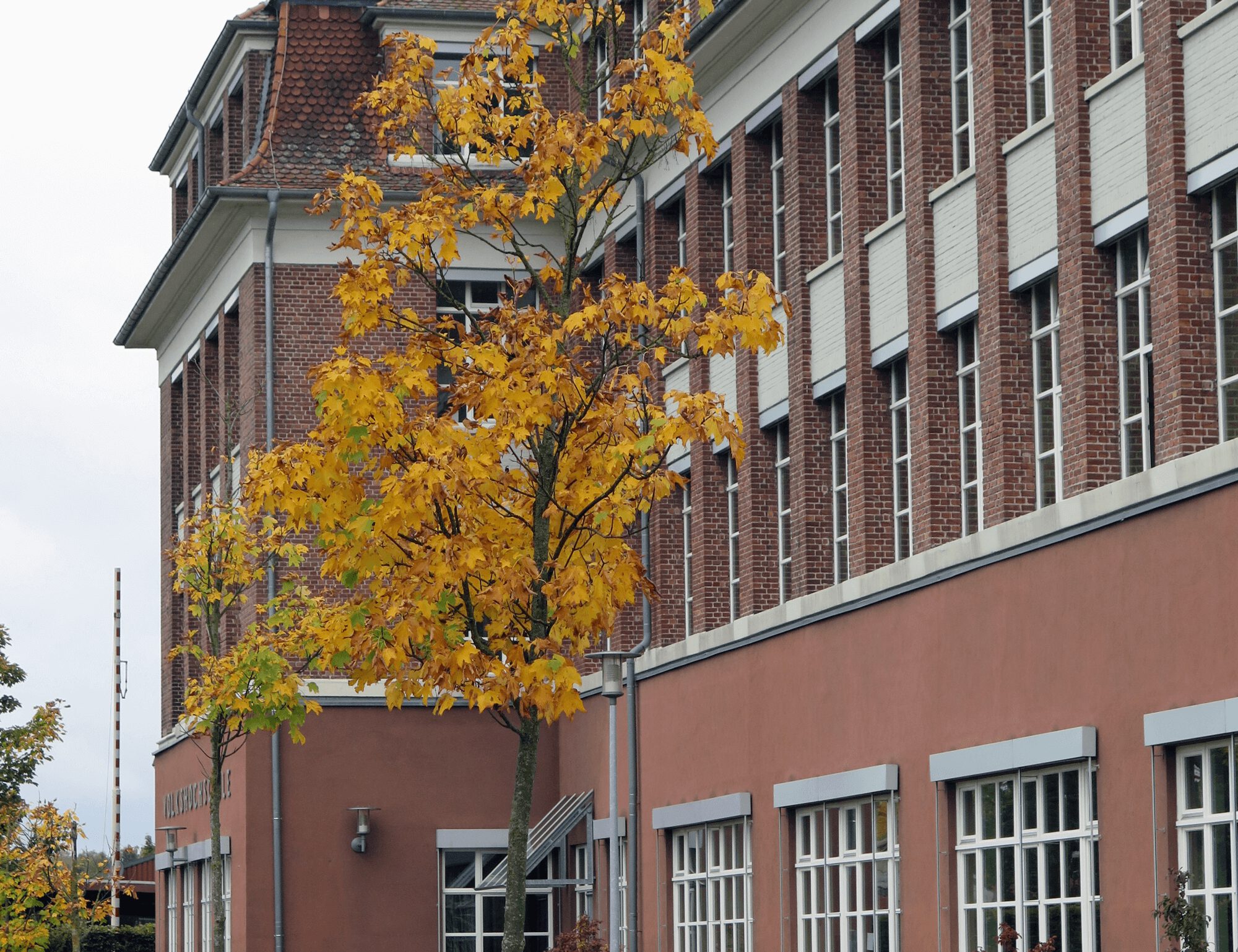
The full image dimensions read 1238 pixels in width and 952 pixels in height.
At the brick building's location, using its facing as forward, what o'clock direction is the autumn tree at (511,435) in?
The autumn tree is roughly at 11 o'clock from the brick building.

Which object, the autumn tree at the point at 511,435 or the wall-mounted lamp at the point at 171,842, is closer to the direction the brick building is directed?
the autumn tree

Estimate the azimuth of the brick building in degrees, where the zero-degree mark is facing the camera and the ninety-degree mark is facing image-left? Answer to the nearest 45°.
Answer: approximately 45°
